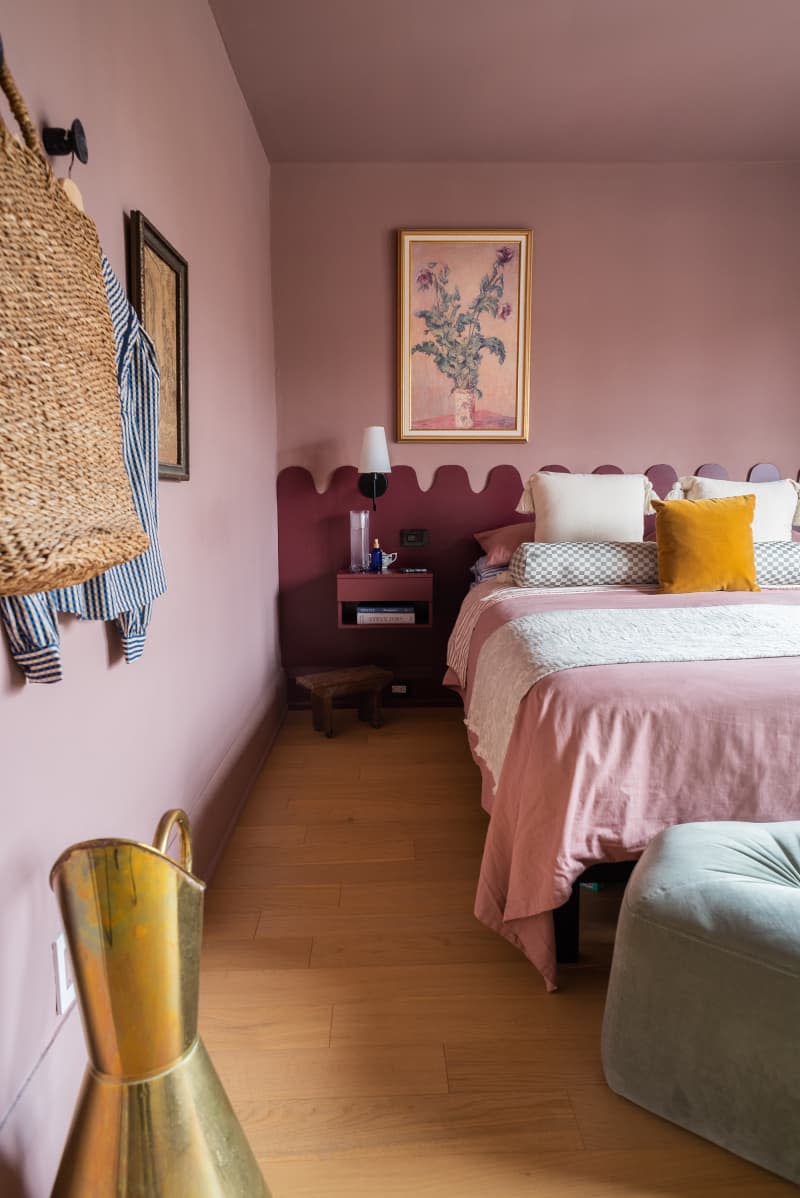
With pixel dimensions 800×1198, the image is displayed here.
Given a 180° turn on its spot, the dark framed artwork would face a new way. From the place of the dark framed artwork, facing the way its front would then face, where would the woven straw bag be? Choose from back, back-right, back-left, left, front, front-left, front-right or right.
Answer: left

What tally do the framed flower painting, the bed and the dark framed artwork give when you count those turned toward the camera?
2

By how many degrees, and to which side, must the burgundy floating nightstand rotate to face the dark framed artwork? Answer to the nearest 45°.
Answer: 0° — it already faces it

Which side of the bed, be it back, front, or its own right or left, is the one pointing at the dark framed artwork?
right

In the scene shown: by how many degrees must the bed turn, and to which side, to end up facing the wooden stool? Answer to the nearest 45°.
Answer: approximately 135° to its right

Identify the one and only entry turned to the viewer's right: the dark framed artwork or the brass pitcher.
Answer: the dark framed artwork

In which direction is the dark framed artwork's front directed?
to the viewer's right

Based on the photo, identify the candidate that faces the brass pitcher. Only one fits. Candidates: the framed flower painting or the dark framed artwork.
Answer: the framed flower painting

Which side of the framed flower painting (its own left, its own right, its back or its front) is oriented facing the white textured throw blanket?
front

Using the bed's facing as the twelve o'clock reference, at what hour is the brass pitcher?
The brass pitcher is roughly at 1 o'clock from the bed.

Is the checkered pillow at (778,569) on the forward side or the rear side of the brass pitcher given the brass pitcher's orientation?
on the rear side

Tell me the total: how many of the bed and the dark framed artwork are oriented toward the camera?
1

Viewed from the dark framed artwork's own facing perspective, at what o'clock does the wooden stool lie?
The wooden stool is roughly at 10 o'clock from the dark framed artwork.
